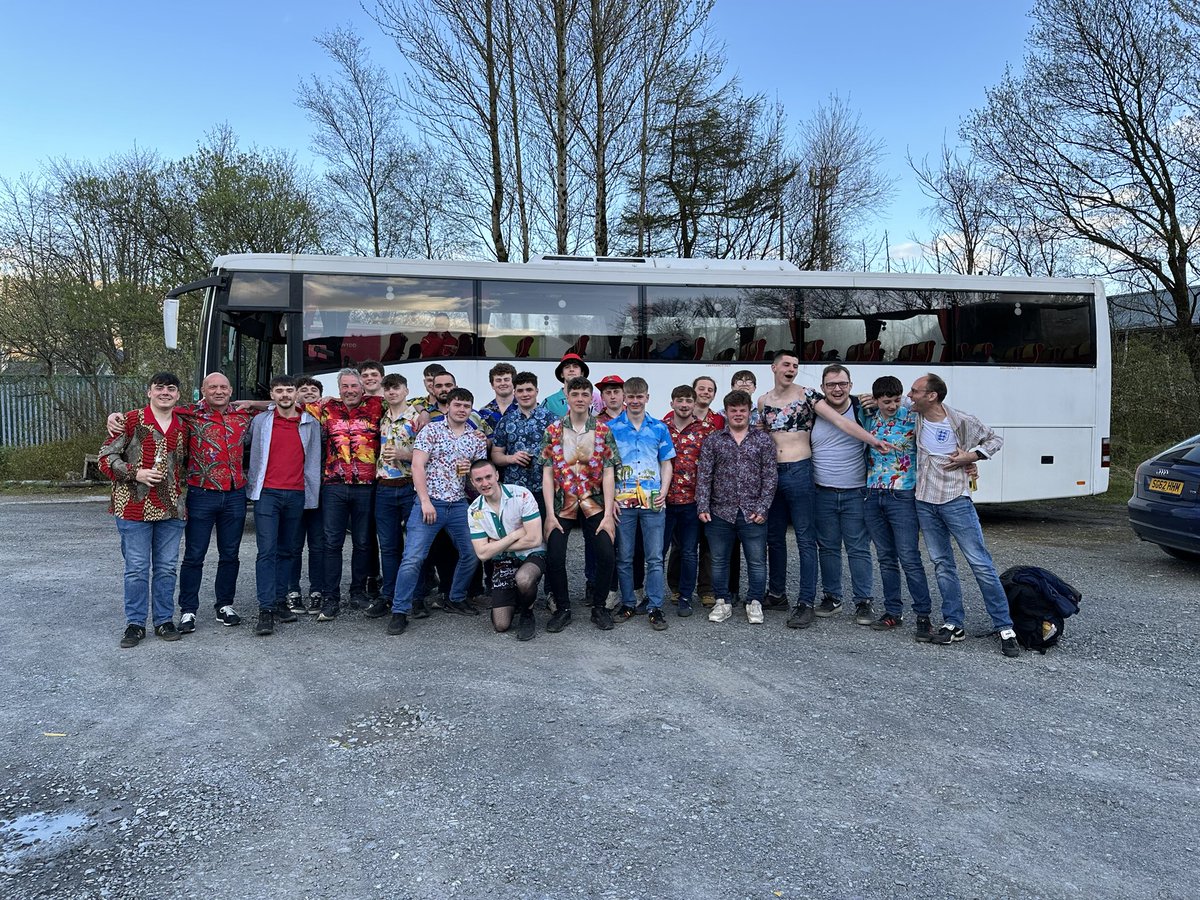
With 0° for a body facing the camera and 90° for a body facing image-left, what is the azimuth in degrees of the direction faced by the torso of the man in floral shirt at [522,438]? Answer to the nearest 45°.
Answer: approximately 0°

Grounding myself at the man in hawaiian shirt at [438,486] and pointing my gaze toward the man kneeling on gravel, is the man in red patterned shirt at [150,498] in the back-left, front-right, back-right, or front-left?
back-right

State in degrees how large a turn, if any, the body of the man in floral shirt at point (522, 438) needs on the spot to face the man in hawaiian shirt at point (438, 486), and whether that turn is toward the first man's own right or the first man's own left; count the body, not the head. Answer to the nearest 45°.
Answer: approximately 90° to the first man's own right

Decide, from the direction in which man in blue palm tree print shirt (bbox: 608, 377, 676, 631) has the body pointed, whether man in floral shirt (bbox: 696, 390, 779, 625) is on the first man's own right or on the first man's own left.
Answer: on the first man's own left

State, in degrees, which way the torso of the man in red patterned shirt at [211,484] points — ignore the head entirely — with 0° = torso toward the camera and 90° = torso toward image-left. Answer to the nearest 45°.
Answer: approximately 0°

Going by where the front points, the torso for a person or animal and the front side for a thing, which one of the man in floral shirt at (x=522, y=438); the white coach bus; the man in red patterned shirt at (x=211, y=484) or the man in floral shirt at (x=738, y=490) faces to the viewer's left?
the white coach bus

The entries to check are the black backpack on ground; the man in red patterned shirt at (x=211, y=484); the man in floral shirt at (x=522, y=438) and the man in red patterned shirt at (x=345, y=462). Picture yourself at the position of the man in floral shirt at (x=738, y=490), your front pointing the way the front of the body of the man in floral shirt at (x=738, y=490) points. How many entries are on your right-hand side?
3
